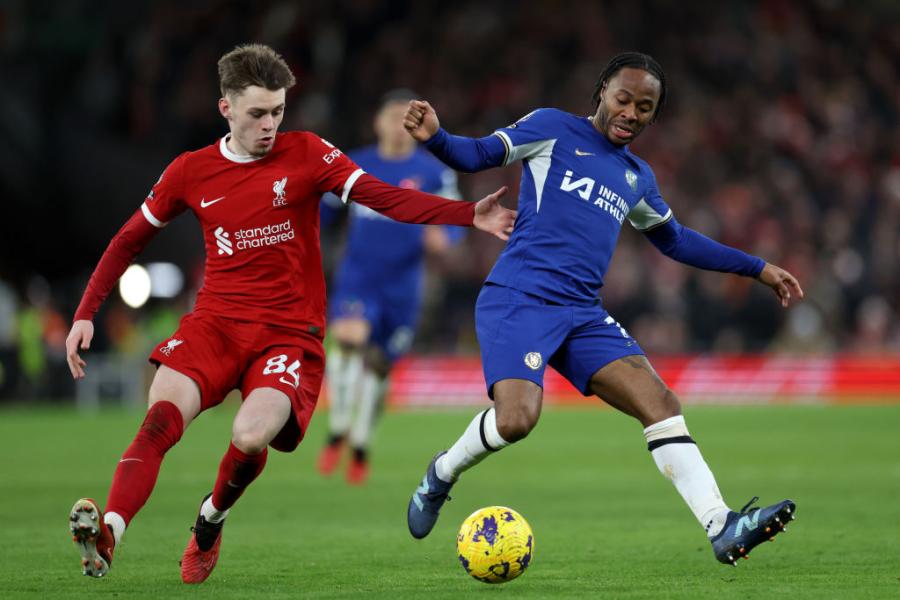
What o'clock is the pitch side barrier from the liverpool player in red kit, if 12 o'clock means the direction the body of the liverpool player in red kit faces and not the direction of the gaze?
The pitch side barrier is roughly at 7 o'clock from the liverpool player in red kit.

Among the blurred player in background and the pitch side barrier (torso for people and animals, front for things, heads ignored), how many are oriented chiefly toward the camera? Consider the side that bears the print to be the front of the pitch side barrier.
2

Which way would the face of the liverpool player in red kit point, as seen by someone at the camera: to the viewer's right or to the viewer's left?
to the viewer's right

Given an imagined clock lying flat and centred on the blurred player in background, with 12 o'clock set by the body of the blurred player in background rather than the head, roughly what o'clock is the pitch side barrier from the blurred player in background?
The pitch side barrier is roughly at 7 o'clock from the blurred player in background.

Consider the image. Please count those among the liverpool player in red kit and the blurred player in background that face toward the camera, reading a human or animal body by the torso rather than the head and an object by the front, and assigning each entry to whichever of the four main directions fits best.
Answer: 2
